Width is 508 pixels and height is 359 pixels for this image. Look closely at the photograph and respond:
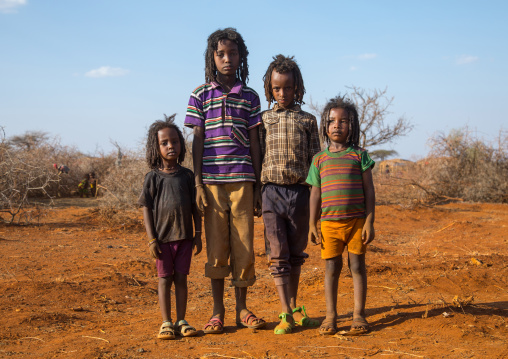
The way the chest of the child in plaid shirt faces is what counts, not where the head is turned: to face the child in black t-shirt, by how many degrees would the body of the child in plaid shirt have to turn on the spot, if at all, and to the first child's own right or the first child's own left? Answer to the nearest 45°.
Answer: approximately 90° to the first child's own right

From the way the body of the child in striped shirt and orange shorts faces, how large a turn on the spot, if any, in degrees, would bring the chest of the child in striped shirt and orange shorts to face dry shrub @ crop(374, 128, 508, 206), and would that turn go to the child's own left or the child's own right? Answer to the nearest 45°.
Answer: approximately 180°

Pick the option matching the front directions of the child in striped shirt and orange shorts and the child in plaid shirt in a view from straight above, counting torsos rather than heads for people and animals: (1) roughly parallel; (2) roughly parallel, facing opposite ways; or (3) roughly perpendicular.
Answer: roughly parallel

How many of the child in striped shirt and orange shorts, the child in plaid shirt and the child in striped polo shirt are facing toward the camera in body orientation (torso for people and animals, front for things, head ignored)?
3

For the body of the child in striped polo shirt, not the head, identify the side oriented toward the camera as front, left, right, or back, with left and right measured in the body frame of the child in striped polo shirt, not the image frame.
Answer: front

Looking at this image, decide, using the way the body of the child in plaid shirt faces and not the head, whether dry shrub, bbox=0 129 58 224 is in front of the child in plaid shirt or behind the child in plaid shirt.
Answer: behind

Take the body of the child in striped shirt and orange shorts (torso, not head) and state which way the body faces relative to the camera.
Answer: toward the camera

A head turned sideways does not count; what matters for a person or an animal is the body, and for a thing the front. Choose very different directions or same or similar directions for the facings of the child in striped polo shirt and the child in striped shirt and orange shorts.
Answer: same or similar directions
